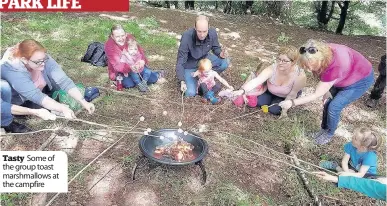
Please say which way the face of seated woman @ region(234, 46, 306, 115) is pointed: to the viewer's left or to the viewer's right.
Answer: to the viewer's left

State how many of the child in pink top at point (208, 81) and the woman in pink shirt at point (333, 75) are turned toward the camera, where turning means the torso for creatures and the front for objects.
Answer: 1

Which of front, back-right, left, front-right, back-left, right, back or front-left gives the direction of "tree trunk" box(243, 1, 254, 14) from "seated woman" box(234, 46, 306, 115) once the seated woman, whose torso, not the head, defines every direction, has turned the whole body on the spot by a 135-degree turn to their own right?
front

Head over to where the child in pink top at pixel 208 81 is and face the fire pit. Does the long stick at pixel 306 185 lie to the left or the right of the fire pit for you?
left

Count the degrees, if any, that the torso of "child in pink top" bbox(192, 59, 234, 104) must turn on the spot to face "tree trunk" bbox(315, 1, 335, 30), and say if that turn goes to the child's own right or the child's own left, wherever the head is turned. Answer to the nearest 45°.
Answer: approximately 180°

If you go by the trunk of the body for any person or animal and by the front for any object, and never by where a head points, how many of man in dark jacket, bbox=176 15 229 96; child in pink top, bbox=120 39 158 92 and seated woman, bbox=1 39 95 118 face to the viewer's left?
0

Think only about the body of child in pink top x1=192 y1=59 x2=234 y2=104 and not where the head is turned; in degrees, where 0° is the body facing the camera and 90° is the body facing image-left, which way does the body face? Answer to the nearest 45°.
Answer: approximately 0°

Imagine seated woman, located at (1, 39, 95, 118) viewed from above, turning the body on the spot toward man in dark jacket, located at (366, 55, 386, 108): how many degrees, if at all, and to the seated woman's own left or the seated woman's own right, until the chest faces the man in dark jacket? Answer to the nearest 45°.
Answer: approximately 45° to the seated woman's own left

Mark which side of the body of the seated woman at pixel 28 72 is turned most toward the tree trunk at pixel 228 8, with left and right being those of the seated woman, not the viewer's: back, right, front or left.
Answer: left

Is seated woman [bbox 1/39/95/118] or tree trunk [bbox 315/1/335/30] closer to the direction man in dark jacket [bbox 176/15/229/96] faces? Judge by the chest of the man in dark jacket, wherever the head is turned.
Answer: the seated woman

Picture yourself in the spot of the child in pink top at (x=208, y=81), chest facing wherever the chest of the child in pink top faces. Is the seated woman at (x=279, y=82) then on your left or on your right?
on your left
